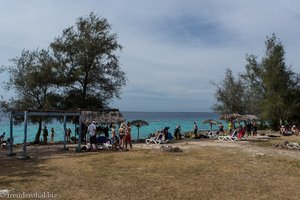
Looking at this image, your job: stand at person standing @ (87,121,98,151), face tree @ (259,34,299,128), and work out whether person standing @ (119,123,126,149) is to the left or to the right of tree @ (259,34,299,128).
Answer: right
